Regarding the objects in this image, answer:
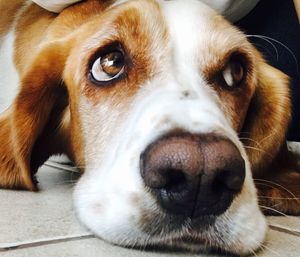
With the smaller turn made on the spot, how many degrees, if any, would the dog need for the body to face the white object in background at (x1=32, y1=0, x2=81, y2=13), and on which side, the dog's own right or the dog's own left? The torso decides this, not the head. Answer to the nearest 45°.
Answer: approximately 180°

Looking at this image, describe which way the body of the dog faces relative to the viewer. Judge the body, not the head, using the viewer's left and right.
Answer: facing the viewer and to the right of the viewer
